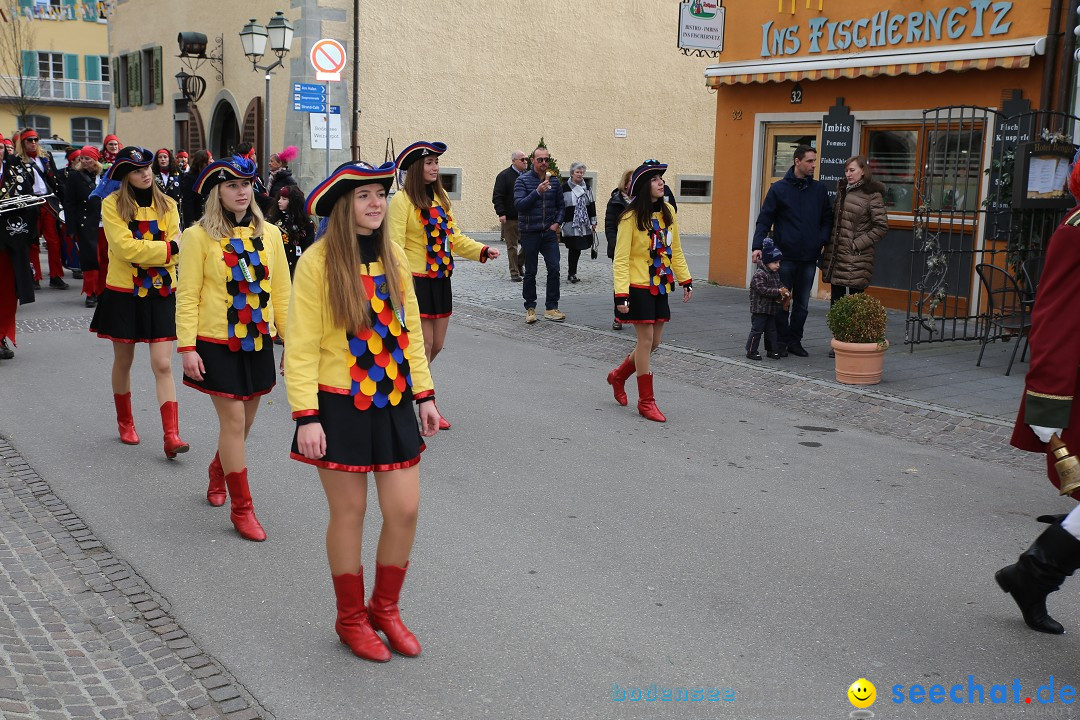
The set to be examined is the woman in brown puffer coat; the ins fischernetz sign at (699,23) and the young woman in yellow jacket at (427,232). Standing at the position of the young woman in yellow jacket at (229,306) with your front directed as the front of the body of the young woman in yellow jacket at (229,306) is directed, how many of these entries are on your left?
3

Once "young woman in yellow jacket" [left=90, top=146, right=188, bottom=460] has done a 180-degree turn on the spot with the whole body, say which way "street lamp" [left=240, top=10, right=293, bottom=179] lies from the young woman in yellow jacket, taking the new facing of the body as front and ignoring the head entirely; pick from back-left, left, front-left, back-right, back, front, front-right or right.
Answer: front-right

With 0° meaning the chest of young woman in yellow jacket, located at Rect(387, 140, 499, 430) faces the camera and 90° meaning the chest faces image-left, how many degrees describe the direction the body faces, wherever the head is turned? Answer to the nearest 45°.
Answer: approximately 315°

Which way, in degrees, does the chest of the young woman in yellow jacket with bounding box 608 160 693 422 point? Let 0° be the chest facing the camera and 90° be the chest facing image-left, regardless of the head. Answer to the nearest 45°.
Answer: approximately 315°

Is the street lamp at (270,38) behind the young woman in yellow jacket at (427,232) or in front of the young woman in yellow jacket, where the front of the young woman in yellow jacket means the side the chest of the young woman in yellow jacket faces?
behind

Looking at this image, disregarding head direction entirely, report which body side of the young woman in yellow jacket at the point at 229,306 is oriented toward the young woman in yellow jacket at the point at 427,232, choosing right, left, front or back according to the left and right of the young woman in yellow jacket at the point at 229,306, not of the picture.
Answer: left

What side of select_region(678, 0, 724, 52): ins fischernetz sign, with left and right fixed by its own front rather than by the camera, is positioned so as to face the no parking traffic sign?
right
